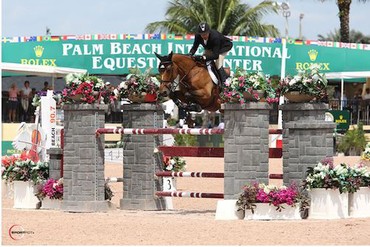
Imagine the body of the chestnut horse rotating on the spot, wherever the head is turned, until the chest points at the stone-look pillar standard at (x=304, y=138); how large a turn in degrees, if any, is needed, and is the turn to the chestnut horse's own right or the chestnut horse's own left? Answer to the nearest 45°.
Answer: approximately 90° to the chestnut horse's own left

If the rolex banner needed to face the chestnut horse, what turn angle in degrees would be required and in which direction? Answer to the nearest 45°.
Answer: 0° — it already faces it

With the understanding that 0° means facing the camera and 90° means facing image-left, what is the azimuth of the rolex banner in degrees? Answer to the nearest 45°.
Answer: approximately 0°

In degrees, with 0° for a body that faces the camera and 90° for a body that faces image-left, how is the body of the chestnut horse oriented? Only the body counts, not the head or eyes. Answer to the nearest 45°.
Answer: approximately 45°

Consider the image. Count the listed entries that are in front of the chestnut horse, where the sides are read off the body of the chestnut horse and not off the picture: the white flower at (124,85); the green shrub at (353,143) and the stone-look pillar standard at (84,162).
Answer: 2

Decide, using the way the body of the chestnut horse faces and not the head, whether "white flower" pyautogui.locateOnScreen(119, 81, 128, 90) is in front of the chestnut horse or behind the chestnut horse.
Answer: in front

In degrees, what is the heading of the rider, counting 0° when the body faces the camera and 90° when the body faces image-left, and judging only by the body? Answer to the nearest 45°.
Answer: approximately 45°
